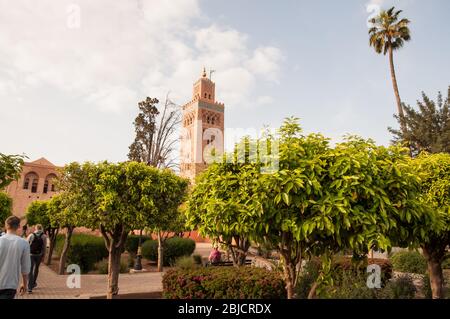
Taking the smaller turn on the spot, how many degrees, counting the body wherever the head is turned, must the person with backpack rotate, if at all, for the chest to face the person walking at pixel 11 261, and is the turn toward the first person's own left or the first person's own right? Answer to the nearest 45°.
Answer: approximately 180°

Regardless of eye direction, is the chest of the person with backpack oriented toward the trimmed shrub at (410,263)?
no

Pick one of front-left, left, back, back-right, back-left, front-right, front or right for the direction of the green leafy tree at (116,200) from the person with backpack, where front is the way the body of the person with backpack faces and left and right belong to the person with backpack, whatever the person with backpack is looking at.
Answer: back-right

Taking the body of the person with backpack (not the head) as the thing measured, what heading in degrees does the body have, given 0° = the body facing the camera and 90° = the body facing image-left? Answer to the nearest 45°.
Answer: approximately 180°

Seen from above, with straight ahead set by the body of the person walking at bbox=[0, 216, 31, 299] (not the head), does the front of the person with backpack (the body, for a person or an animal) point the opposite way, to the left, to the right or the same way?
the same way

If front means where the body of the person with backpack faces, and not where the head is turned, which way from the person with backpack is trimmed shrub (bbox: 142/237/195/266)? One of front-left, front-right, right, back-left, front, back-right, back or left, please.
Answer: front-right

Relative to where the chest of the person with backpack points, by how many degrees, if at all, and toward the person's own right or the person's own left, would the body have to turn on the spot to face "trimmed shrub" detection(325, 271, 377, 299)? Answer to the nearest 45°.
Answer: approximately 135° to the person's own right

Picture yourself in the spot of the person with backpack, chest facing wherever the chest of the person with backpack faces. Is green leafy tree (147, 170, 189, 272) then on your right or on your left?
on your right

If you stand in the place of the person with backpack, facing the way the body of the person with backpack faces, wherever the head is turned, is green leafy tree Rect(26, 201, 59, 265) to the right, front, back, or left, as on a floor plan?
front

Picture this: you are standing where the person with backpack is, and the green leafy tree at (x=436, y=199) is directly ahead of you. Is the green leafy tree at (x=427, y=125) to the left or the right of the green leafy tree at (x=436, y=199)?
left

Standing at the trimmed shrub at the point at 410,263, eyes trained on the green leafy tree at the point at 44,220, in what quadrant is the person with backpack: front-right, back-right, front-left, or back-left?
front-left

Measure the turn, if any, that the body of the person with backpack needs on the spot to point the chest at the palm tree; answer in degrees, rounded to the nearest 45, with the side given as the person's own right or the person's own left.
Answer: approximately 90° to the person's own right
